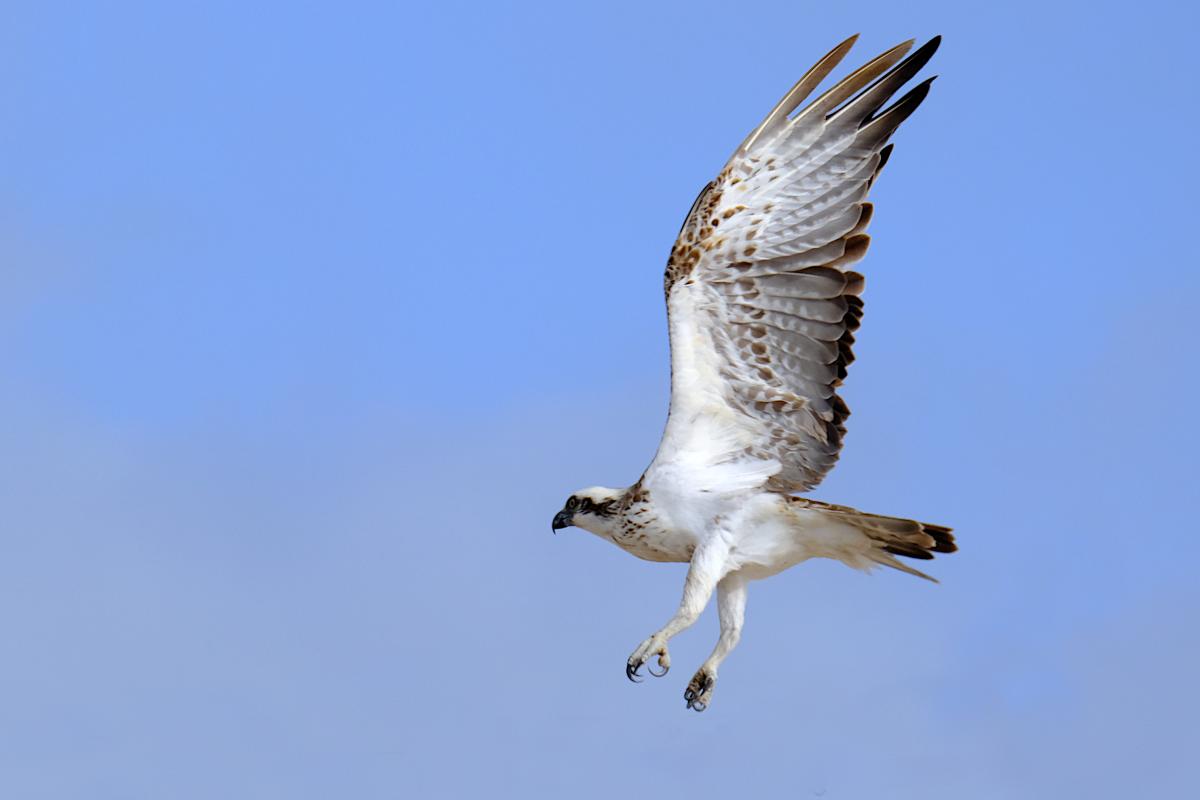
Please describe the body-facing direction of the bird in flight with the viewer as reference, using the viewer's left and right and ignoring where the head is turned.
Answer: facing to the left of the viewer
